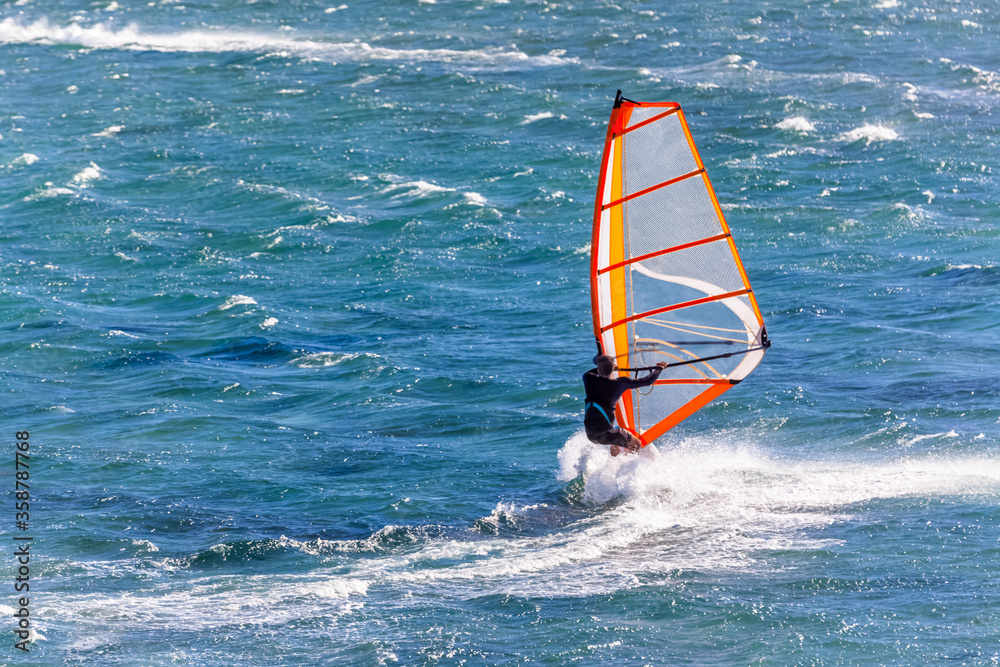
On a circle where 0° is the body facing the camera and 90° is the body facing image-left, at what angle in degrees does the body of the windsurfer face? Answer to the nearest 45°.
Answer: approximately 225°
